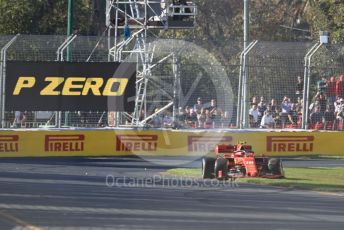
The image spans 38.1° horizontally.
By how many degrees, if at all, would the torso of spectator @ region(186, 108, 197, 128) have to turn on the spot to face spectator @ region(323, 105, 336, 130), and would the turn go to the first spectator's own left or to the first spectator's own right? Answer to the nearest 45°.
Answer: approximately 90° to the first spectator's own left

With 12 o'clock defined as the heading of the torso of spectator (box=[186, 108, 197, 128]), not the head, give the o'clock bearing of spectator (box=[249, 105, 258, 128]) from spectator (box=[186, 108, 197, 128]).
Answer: spectator (box=[249, 105, 258, 128]) is roughly at 9 o'clock from spectator (box=[186, 108, 197, 128]).

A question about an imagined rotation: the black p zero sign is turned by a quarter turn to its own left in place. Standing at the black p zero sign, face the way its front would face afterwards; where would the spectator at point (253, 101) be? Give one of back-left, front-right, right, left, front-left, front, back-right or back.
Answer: front

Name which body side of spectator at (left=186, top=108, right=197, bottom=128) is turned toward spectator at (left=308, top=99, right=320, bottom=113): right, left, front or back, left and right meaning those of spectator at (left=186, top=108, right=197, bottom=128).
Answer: left

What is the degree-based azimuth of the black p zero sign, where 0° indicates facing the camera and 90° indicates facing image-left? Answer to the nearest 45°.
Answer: approximately 0°

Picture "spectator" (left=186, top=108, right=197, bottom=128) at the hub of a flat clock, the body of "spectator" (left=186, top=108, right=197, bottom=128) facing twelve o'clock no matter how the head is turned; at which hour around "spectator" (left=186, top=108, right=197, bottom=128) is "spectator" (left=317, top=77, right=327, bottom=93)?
"spectator" (left=317, top=77, right=327, bottom=93) is roughly at 9 o'clock from "spectator" (left=186, top=108, right=197, bottom=128).

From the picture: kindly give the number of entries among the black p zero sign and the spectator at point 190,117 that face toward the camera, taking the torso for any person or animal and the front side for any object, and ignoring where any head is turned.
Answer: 2

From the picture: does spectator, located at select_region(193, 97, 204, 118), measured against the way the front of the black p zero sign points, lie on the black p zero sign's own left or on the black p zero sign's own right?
on the black p zero sign's own left

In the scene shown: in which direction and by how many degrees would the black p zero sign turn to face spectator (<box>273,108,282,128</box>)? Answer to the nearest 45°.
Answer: approximately 90° to its left
